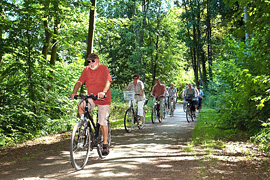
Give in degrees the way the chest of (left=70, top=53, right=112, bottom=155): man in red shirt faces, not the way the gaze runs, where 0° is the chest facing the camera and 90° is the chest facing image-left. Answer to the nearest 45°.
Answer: approximately 45°

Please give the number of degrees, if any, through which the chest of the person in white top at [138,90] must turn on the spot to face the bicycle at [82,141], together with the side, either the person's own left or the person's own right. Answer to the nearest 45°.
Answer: approximately 45° to the person's own left

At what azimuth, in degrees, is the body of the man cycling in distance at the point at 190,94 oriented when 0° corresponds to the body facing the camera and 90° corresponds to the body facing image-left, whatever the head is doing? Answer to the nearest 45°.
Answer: approximately 0°

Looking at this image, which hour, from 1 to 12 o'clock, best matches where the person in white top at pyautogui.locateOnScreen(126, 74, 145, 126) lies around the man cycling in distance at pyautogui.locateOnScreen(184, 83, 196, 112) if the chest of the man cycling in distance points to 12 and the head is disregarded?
The person in white top is roughly at 1 o'clock from the man cycling in distance.

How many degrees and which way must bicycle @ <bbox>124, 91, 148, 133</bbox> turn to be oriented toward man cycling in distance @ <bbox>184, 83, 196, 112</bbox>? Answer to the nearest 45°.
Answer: approximately 180°

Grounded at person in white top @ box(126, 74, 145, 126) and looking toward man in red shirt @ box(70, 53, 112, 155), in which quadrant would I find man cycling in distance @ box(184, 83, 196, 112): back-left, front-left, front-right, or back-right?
back-left

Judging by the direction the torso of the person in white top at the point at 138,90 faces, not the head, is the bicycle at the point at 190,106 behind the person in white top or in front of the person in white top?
behind

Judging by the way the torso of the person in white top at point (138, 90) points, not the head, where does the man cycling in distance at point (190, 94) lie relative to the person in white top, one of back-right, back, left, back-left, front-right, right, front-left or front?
back
